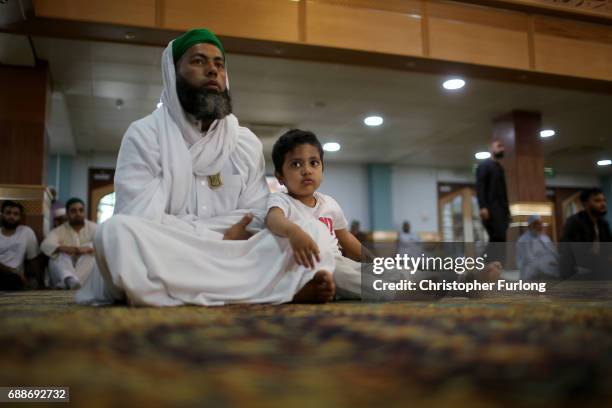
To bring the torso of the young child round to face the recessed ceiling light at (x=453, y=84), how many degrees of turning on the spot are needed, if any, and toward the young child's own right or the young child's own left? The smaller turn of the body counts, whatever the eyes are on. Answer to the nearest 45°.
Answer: approximately 90° to the young child's own left

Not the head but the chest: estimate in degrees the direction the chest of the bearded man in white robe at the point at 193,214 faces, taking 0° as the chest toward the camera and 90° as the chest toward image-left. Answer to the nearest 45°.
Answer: approximately 315°

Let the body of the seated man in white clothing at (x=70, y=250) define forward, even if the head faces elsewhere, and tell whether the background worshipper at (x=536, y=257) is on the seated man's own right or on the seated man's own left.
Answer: on the seated man's own left

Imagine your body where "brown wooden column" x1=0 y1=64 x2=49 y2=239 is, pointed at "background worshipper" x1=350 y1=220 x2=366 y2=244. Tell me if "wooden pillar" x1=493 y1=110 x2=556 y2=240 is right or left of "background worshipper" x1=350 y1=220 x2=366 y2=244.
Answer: right

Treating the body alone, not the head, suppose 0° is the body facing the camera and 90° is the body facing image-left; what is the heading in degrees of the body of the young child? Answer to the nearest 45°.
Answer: approximately 315°
